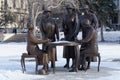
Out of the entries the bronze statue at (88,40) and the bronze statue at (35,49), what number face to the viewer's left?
1

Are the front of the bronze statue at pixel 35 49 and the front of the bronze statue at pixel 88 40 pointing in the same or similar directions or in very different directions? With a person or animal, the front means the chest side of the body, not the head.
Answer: very different directions

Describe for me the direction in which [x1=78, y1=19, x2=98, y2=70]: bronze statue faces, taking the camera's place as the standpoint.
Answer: facing to the left of the viewer

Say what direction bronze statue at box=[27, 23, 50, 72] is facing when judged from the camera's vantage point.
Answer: facing to the right of the viewer

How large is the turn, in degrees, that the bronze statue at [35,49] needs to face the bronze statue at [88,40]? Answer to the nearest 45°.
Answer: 0° — it already faces it

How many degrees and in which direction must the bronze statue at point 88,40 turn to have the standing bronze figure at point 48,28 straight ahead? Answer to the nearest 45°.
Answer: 0° — it already faces it

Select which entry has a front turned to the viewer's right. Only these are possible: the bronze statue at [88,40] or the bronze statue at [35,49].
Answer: the bronze statue at [35,49]
